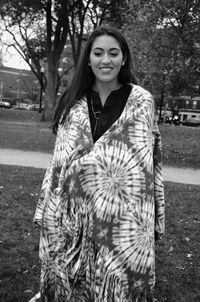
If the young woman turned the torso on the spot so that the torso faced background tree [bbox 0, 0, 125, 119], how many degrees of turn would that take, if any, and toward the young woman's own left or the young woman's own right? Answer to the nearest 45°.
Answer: approximately 180°

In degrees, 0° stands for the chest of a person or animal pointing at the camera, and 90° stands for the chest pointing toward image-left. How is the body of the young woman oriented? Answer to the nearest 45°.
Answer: approximately 0°
